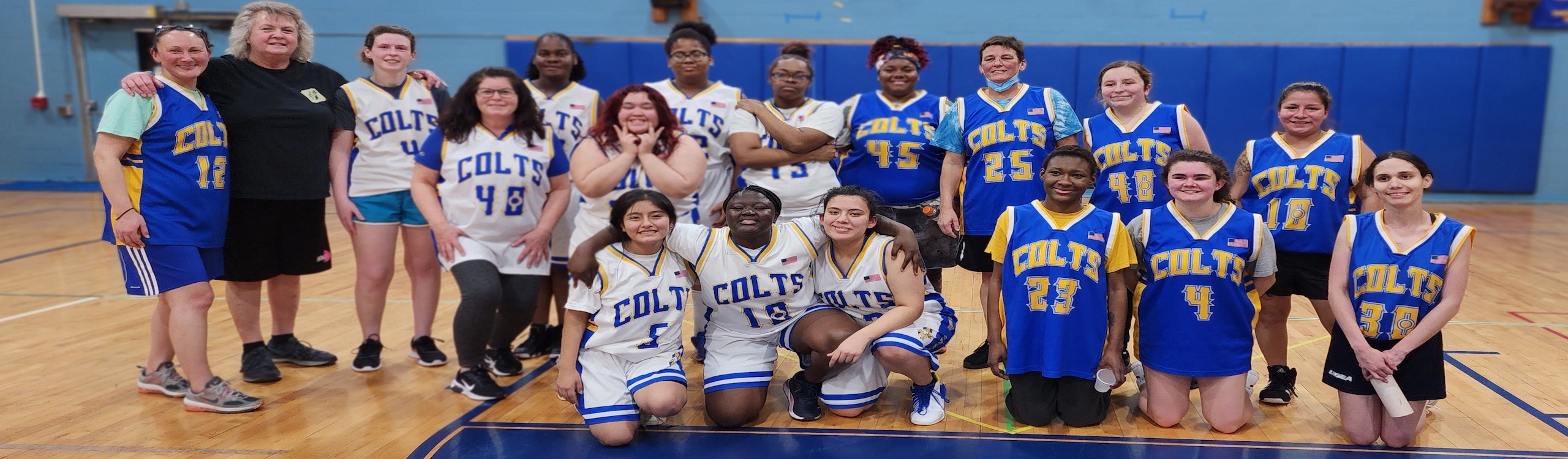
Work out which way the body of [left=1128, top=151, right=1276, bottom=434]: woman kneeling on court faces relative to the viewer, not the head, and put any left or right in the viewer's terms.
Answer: facing the viewer

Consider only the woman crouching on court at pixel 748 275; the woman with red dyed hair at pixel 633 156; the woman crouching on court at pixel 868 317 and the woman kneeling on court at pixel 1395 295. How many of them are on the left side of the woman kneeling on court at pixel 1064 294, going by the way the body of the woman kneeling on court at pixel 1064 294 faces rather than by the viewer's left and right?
1

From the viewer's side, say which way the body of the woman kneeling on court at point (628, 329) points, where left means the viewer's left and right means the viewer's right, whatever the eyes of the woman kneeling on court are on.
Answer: facing the viewer and to the right of the viewer

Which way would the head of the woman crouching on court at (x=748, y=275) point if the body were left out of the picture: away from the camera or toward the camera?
toward the camera

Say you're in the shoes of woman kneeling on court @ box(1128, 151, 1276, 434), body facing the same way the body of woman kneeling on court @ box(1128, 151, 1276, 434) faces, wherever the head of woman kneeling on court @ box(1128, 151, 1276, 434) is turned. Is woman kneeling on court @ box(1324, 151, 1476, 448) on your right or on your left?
on your left

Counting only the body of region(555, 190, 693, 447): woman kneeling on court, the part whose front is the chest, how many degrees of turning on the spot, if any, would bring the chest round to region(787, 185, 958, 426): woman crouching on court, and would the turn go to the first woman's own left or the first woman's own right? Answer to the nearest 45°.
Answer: approximately 45° to the first woman's own left

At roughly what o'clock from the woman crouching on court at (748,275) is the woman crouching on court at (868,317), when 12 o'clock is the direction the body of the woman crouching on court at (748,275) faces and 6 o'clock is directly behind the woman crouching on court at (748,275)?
the woman crouching on court at (868,317) is roughly at 9 o'clock from the woman crouching on court at (748,275).

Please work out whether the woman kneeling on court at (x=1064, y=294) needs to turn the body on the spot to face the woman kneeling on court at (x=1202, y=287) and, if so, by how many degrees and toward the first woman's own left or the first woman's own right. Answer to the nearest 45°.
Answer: approximately 90° to the first woman's own left

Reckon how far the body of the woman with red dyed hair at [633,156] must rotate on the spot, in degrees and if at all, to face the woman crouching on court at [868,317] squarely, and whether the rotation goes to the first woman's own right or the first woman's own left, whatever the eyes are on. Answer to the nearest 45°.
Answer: approximately 45° to the first woman's own left

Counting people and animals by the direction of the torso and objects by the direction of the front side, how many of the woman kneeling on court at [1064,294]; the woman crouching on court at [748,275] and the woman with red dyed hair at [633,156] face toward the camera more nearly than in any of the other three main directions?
3

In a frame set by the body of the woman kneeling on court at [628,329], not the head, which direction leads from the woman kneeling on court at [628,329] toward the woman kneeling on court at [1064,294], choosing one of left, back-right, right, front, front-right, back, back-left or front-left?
front-left

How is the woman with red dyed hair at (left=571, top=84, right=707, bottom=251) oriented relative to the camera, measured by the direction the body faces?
toward the camera
